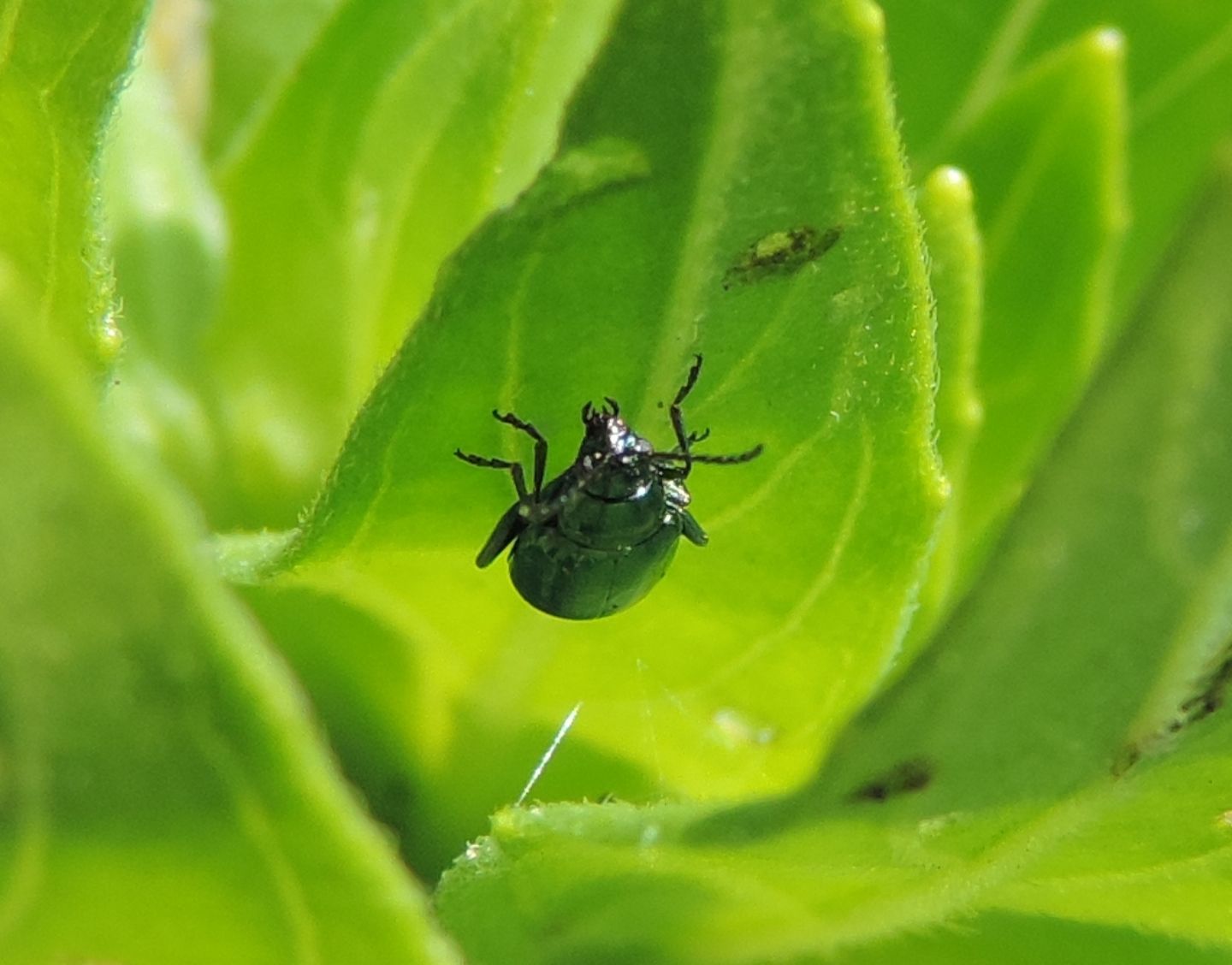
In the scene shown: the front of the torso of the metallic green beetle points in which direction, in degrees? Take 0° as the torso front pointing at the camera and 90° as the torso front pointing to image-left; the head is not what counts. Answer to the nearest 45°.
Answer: approximately 180°
